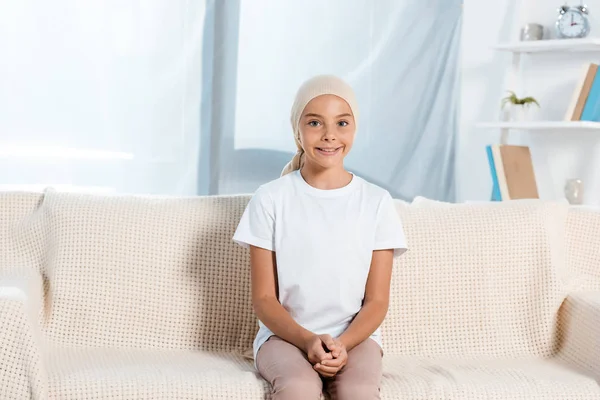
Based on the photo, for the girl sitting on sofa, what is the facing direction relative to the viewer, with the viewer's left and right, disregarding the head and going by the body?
facing the viewer

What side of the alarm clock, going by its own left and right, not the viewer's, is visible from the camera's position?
front

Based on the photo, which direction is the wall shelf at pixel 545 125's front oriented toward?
toward the camera

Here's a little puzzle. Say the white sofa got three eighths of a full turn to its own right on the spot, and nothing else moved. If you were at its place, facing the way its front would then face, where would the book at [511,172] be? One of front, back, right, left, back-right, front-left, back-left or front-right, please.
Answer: right

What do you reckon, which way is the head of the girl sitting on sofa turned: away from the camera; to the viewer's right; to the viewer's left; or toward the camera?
toward the camera

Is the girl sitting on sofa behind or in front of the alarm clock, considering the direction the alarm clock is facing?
in front

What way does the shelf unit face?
toward the camera

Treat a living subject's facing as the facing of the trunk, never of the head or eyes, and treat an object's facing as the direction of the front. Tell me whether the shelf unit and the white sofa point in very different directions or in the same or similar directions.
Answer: same or similar directions

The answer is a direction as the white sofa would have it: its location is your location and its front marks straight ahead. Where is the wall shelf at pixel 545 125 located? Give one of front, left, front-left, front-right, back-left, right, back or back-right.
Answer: back-left

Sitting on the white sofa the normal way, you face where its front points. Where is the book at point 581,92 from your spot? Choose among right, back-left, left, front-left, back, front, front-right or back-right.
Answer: back-left

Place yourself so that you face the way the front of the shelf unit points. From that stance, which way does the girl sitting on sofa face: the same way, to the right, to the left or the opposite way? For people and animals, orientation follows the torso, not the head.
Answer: the same way

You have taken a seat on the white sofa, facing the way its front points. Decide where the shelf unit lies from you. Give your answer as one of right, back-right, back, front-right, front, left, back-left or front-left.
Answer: back-left

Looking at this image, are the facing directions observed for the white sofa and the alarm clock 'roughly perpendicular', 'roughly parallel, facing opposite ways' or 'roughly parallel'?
roughly parallel
